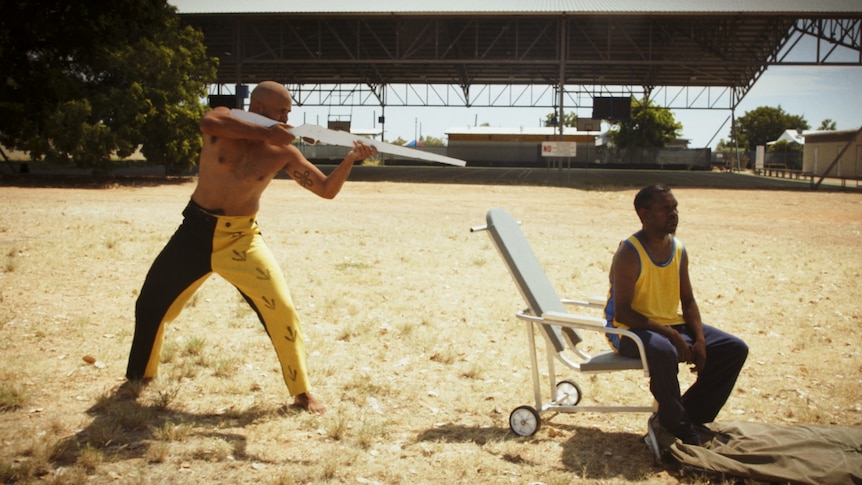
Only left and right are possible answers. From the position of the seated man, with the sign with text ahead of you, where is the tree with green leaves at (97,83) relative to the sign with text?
left

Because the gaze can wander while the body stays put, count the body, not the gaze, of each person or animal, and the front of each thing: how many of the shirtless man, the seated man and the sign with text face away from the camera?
0

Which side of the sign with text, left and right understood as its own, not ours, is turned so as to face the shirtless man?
front

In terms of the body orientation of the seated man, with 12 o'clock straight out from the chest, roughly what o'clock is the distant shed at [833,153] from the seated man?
The distant shed is roughly at 8 o'clock from the seated man.

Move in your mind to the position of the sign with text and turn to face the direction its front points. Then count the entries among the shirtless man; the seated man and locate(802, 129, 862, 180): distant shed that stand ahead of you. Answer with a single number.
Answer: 2

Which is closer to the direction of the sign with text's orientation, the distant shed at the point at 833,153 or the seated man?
the seated man

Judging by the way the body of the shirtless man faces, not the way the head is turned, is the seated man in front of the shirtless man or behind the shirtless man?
in front

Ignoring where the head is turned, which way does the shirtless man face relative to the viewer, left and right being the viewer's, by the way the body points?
facing the viewer and to the right of the viewer

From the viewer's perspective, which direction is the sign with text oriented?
toward the camera

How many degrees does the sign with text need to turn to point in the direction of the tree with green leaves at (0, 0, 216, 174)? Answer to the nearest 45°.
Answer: approximately 45° to its right

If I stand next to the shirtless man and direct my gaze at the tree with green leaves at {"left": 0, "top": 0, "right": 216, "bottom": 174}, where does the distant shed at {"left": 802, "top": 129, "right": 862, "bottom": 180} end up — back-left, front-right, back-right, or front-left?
front-right

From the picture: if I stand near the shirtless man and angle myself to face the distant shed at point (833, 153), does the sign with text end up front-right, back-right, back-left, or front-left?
front-left

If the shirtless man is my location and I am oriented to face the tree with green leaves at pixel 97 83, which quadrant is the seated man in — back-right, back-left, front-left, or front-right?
back-right

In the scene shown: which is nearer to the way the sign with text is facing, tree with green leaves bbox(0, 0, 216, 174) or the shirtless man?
the shirtless man

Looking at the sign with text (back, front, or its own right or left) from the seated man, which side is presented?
front

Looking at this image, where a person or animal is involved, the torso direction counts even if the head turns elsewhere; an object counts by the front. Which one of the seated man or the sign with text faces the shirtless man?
the sign with text
